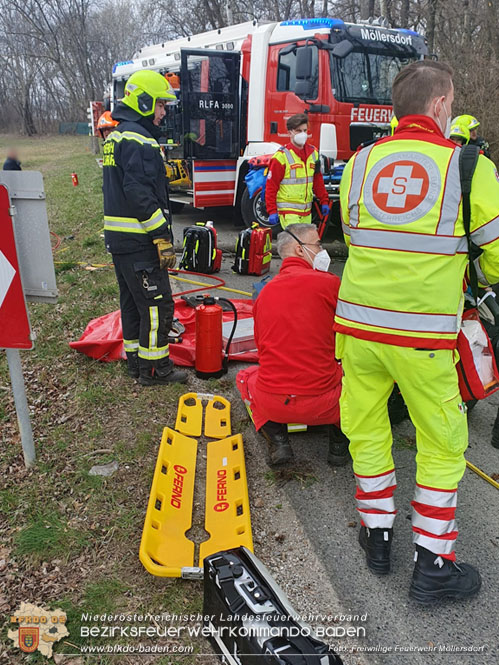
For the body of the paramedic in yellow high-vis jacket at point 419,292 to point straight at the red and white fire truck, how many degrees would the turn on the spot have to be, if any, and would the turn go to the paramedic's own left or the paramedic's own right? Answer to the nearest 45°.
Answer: approximately 45° to the paramedic's own left

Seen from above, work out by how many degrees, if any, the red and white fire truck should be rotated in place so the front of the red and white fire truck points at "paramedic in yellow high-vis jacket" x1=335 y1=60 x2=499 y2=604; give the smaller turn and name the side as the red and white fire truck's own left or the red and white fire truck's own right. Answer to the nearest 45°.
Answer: approximately 45° to the red and white fire truck's own right

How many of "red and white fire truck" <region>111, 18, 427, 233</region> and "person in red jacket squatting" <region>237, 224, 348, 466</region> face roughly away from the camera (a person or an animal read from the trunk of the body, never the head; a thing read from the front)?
1

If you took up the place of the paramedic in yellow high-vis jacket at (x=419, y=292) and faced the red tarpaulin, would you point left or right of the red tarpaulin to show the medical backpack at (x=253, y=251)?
right

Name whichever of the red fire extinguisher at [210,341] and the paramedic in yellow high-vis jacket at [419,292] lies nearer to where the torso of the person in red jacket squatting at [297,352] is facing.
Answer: the red fire extinguisher

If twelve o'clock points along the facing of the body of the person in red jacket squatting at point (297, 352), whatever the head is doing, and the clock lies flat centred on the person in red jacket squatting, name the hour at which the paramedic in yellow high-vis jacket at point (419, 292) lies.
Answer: The paramedic in yellow high-vis jacket is roughly at 5 o'clock from the person in red jacket squatting.

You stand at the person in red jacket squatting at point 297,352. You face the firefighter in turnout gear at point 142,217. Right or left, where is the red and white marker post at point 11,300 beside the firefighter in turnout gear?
left

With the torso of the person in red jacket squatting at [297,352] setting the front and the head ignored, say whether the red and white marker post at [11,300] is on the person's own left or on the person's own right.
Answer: on the person's own left

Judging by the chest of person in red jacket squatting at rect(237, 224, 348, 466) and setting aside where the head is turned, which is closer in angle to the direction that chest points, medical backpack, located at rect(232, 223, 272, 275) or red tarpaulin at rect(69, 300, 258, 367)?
the medical backpack

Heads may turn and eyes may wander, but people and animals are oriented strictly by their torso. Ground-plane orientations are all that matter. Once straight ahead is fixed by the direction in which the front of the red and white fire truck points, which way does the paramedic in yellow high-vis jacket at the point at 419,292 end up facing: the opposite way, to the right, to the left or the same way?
to the left

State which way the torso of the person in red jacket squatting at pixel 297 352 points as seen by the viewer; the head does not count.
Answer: away from the camera

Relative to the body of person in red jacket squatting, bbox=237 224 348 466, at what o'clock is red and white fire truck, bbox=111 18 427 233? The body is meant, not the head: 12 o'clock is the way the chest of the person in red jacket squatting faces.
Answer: The red and white fire truck is roughly at 12 o'clock from the person in red jacket squatting.

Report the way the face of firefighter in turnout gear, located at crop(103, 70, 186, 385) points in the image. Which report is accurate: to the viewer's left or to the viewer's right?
to the viewer's right

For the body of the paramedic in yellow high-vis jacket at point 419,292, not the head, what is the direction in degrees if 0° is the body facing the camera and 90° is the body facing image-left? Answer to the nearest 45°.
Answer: approximately 225°

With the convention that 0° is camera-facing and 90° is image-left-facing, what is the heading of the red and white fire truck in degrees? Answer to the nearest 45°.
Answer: approximately 315°

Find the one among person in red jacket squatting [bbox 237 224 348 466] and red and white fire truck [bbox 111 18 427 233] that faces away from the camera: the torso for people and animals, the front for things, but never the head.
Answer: the person in red jacket squatting

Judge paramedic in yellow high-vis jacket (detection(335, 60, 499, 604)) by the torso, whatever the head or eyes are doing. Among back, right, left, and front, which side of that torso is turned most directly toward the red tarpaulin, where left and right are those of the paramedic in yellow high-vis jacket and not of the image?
left
